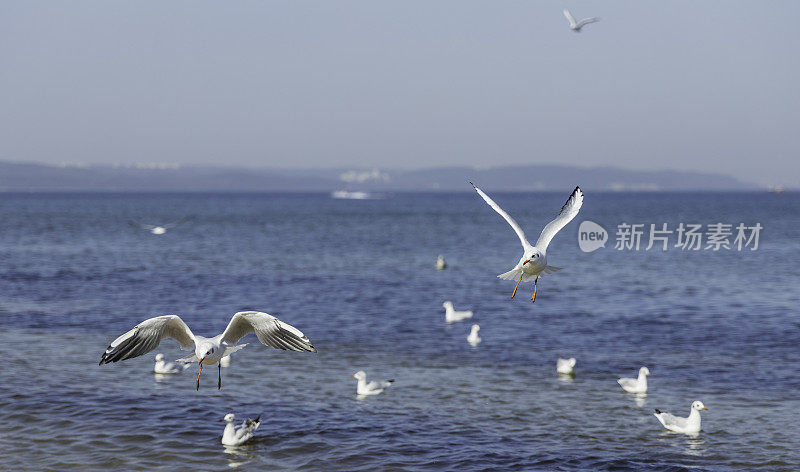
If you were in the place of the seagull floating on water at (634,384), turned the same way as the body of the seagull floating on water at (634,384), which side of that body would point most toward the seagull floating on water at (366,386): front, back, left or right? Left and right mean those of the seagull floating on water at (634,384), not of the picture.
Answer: back

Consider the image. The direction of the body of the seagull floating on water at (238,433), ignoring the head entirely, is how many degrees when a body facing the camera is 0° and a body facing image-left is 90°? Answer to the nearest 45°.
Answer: approximately 45°

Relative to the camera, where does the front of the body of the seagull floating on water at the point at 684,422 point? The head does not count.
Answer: to the viewer's right

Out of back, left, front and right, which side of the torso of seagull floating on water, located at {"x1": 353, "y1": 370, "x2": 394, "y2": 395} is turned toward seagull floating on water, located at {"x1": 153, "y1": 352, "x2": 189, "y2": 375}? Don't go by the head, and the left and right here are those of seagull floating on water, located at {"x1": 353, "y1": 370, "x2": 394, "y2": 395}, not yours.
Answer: front

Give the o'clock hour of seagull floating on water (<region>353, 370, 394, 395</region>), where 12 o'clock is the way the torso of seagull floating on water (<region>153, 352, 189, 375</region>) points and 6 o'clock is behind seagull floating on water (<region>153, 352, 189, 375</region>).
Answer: seagull floating on water (<region>353, 370, 394, 395</region>) is roughly at 7 o'clock from seagull floating on water (<region>153, 352, 189, 375</region>).

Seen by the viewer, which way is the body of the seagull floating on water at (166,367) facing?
to the viewer's left

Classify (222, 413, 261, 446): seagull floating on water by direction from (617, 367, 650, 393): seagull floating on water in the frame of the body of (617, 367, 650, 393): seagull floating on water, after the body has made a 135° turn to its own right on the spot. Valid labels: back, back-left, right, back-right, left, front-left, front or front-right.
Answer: front

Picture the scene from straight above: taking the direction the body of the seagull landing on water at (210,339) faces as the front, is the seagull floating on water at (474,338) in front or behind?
behind

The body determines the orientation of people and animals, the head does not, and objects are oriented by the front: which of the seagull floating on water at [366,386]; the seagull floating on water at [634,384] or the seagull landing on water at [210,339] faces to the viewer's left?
the seagull floating on water at [366,386]

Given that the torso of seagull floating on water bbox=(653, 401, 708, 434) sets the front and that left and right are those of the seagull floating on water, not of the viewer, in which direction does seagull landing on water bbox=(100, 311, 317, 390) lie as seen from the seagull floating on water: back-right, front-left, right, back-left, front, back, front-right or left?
back-right

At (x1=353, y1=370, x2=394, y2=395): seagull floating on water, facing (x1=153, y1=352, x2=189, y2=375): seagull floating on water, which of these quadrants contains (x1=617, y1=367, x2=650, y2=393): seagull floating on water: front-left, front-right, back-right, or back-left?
back-right

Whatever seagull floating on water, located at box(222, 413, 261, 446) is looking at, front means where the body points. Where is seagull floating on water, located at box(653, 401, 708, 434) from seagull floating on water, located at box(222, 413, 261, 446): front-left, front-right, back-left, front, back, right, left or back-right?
back-left

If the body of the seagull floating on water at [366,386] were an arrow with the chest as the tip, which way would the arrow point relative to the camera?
to the viewer's left

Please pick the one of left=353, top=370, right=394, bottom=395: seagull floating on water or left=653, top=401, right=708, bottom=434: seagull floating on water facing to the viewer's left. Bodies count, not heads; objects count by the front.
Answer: left=353, top=370, right=394, bottom=395: seagull floating on water

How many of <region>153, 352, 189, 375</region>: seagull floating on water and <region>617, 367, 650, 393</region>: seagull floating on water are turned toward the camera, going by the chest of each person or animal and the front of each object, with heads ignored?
0

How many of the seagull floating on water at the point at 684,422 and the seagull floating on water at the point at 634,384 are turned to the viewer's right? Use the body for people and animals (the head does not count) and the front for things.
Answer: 2
